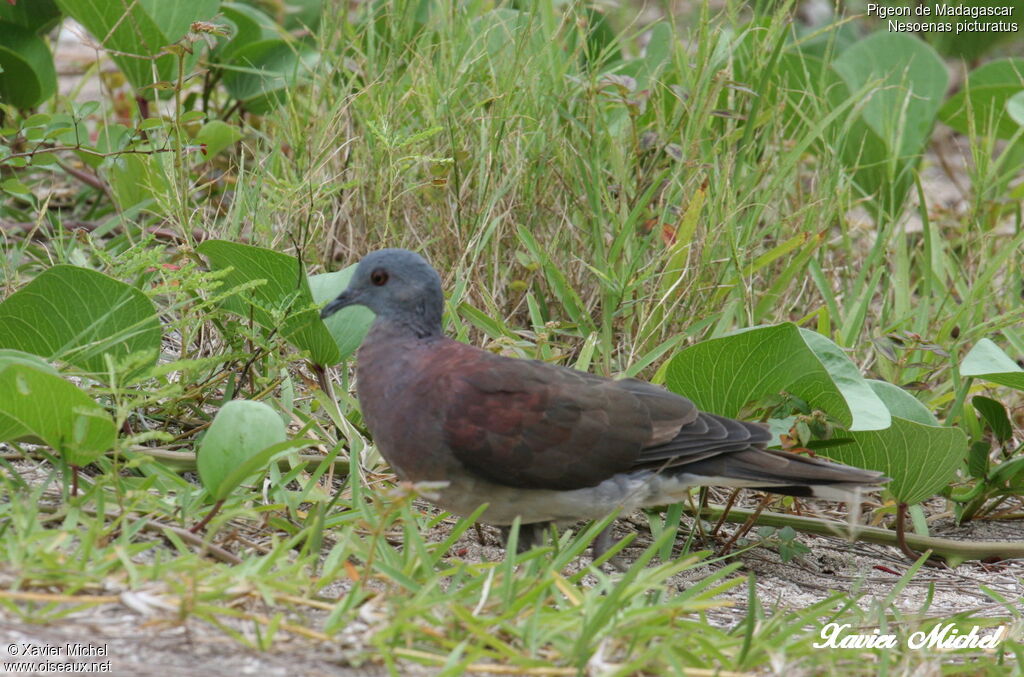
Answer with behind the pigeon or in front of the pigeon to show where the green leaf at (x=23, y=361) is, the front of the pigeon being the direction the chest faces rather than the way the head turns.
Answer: in front

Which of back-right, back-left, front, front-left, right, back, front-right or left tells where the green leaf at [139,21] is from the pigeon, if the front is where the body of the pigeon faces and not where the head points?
front-right

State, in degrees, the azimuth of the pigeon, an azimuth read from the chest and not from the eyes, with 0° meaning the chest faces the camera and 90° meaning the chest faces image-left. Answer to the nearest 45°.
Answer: approximately 90°

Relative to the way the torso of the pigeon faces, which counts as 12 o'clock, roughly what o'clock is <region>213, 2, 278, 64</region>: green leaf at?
The green leaf is roughly at 2 o'clock from the pigeon.

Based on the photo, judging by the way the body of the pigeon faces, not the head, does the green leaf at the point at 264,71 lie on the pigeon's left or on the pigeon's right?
on the pigeon's right

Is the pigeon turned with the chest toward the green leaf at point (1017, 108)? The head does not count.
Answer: no

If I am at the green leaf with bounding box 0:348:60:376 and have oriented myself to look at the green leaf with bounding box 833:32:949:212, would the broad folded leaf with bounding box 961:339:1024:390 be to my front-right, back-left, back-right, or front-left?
front-right

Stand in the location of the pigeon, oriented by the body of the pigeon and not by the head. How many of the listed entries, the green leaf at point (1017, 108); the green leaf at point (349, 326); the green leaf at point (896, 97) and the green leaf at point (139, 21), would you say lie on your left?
0

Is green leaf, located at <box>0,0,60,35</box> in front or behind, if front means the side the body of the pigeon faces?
in front

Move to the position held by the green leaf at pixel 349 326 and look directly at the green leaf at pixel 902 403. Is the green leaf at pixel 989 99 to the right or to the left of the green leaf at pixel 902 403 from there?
left

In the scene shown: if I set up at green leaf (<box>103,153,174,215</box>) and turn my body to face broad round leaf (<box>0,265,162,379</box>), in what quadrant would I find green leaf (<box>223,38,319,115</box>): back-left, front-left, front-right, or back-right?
back-left

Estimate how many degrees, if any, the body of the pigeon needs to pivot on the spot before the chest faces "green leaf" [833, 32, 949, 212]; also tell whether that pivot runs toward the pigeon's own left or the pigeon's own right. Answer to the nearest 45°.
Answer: approximately 135° to the pigeon's own right

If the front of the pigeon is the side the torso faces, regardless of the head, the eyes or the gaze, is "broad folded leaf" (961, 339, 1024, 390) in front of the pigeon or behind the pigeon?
behind

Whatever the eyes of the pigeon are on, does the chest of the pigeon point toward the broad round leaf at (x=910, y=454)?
no

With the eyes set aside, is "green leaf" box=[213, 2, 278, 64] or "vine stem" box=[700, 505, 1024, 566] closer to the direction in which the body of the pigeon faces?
the green leaf

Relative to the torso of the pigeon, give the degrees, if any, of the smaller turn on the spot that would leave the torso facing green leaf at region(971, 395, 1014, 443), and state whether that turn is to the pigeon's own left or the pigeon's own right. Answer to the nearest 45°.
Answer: approximately 135° to the pigeon's own right

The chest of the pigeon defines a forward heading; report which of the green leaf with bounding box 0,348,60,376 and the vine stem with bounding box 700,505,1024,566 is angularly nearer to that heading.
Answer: the green leaf

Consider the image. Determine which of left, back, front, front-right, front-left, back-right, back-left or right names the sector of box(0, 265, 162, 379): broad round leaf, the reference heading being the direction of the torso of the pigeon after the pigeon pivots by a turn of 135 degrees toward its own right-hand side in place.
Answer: back-left
